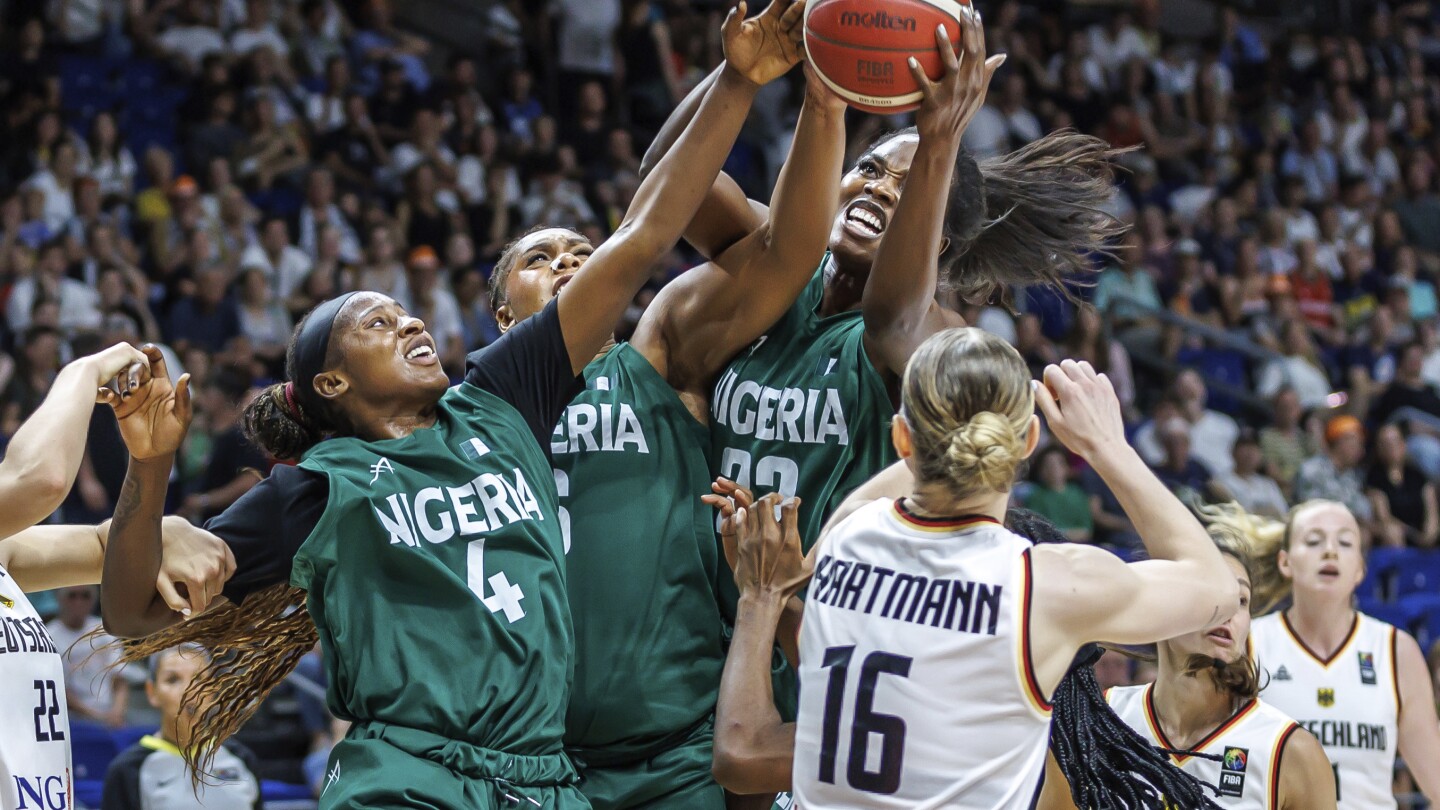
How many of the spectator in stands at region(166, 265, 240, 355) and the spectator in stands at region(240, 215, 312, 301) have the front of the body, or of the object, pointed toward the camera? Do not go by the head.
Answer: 2

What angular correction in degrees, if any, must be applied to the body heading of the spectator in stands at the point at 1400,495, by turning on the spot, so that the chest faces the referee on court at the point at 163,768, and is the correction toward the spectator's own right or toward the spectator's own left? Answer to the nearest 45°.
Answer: approximately 45° to the spectator's own right

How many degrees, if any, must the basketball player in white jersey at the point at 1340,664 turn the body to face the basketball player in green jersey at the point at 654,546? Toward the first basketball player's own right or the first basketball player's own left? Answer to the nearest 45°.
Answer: approximately 45° to the first basketball player's own right

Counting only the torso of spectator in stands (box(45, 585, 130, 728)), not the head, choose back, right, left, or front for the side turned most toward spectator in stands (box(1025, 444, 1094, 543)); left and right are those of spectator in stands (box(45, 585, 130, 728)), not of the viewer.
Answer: left

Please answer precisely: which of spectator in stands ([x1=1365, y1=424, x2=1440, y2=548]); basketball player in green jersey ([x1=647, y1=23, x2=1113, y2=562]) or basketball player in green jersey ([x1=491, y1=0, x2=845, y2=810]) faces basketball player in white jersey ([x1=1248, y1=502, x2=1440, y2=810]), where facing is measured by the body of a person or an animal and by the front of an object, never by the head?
the spectator in stands

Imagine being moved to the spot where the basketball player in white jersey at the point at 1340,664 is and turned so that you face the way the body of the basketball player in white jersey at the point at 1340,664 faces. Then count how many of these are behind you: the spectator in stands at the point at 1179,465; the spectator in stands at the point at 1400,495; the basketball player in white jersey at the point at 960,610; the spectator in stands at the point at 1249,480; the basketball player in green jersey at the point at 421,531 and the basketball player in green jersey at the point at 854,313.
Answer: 3

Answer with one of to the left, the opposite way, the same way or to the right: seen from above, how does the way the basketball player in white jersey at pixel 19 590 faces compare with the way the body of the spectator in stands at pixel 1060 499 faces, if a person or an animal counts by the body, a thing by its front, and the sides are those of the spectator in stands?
to the left

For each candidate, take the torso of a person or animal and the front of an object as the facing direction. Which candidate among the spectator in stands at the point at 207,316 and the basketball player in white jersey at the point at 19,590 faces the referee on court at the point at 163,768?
the spectator in stands at the point at 207,316
